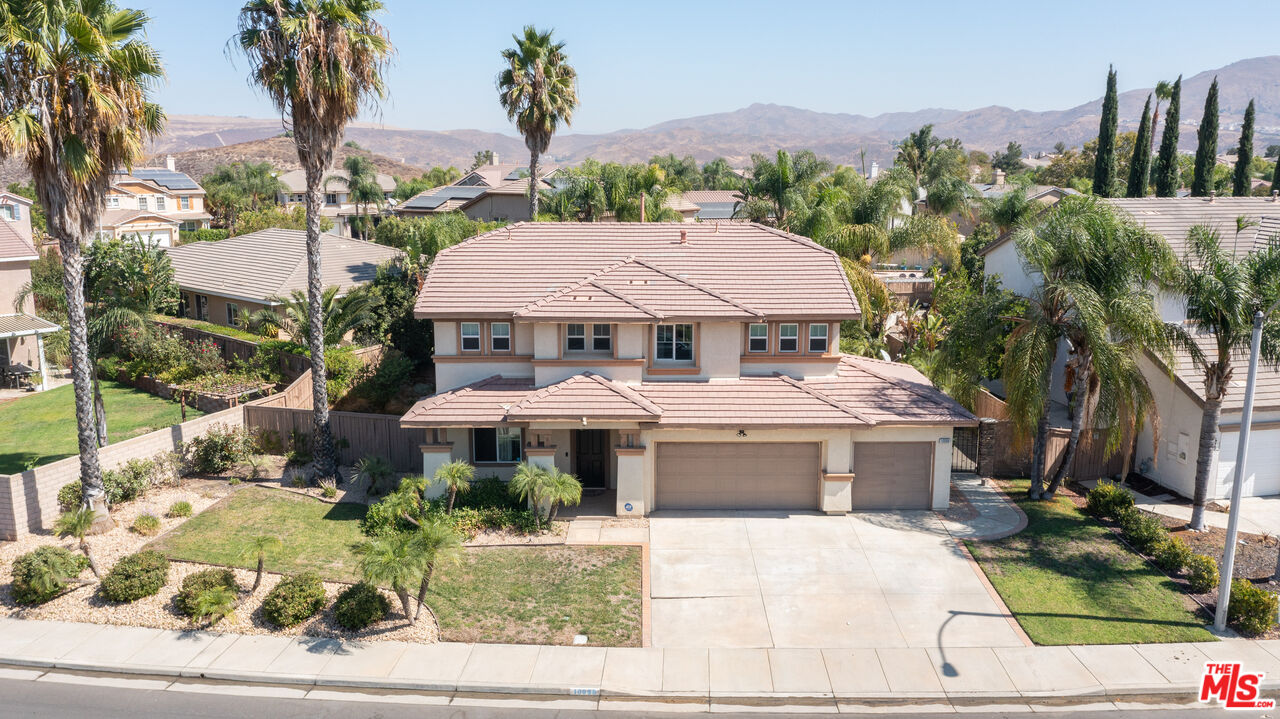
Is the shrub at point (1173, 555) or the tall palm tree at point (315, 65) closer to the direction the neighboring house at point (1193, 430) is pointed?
the shrub

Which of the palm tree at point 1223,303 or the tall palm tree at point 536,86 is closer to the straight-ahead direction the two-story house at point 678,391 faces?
the palm tree

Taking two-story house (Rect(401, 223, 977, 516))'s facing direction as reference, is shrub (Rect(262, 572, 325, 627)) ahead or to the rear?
ahead

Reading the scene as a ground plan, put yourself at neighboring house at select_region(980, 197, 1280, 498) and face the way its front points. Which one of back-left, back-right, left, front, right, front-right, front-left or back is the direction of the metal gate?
right

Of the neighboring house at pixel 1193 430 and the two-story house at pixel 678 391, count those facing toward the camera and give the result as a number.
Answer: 2

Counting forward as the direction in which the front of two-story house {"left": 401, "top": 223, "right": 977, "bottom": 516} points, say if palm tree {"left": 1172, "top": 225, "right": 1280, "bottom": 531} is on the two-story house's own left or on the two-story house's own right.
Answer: on the two-story house's own left

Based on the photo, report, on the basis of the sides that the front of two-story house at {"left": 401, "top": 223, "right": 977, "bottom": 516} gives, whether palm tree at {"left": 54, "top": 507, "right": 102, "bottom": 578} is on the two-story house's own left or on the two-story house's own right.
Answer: on the two-story house's own right

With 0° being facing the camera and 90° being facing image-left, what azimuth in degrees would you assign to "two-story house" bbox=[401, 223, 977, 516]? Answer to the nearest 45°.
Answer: approximately 0°

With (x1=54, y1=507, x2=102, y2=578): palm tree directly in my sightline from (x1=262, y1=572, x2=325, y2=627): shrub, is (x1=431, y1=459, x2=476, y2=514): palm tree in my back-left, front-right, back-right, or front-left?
back-right
